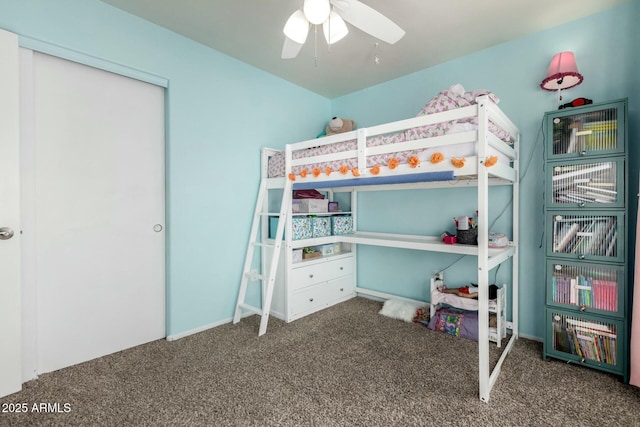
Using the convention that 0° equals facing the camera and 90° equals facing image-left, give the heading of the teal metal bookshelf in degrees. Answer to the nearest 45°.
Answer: approximately 45°

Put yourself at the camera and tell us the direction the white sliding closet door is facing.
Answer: facing the viewer and to the right of the viewer

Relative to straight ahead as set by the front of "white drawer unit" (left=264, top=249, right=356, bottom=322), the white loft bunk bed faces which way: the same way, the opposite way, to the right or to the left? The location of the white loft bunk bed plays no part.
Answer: to the right

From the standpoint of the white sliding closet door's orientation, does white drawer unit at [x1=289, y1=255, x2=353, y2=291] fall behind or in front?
in front

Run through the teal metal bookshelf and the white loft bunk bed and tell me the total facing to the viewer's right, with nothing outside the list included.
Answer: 0

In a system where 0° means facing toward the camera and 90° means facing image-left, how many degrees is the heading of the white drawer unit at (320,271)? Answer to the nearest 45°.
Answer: approximately 315°

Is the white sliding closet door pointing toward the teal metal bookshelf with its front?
no

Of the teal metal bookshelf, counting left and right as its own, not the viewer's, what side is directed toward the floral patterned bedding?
right
